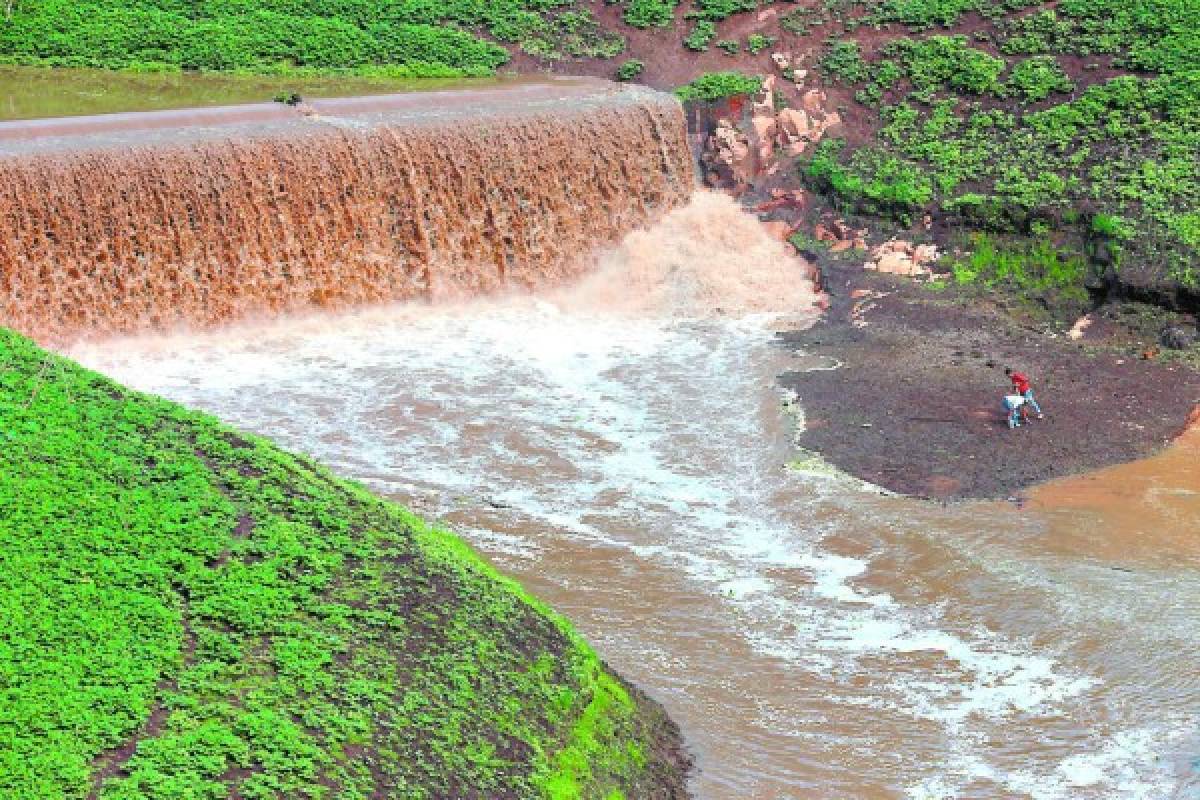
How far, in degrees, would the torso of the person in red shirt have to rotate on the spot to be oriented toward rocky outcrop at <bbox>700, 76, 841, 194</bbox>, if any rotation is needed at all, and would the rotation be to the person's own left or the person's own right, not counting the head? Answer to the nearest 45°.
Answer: approximately 45° to the person's own right

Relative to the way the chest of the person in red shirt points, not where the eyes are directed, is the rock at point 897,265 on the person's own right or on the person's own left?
on the person's own right

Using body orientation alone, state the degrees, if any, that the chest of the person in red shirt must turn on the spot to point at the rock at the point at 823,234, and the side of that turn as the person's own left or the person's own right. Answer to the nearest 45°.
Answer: approximately 45° to the person's own right

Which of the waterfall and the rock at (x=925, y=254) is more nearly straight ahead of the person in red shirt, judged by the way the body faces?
the waterfall

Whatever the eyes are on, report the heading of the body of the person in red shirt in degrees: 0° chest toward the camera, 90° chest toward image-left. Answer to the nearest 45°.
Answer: approximately 90°

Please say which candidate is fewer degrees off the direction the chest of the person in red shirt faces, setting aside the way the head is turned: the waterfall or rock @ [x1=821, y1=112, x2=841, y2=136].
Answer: the waterfall

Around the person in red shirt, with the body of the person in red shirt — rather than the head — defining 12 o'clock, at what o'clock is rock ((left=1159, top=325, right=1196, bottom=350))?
The rock is roughly at 4 o'clock from the person in red shirt.

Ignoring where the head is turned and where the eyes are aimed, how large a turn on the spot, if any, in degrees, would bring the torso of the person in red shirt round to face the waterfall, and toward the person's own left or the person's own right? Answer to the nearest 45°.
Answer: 0° — they already face it

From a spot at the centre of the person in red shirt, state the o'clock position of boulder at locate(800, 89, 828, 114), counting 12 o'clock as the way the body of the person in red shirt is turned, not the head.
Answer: The boulder is roughly at 2 o'clock from the person in red shirt.

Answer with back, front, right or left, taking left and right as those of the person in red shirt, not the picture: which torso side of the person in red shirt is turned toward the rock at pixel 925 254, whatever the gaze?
right

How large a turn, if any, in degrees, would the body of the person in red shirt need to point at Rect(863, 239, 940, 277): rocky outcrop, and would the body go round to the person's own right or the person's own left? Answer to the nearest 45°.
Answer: approximately 90° to the person's own right

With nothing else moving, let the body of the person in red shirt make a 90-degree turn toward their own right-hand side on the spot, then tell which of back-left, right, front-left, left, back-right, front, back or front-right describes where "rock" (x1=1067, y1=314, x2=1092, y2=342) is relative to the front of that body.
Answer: front

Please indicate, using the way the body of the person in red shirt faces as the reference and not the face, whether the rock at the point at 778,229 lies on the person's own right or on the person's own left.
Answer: on the person's own right

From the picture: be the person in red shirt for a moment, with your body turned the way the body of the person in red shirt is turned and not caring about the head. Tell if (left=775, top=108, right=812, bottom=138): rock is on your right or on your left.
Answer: on your right
